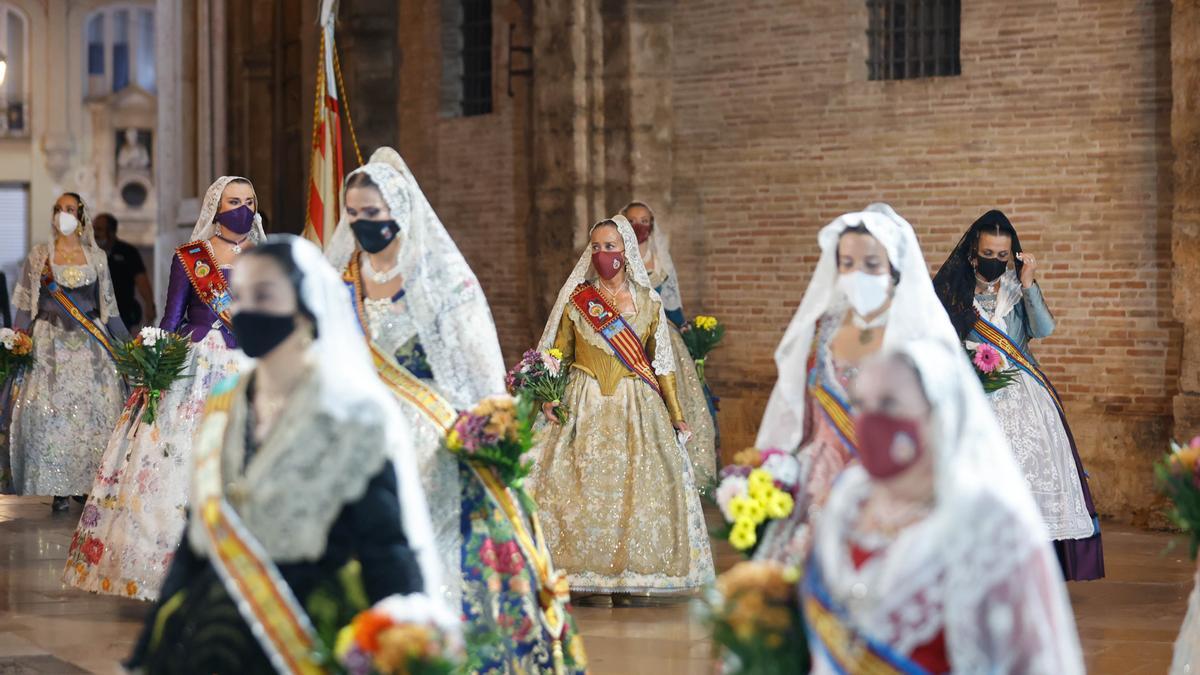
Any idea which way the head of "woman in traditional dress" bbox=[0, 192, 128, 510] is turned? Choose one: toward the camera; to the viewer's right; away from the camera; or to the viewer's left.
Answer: toward the camera

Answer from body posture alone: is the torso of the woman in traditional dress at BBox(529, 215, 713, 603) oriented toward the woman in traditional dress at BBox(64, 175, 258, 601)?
no

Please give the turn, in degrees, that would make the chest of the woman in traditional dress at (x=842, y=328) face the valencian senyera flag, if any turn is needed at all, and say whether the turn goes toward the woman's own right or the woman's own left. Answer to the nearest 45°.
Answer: approximately 135° to the woman's own right

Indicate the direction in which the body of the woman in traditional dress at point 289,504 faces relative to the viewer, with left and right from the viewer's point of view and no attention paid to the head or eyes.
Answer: facing the viewer and to the left of the viewer

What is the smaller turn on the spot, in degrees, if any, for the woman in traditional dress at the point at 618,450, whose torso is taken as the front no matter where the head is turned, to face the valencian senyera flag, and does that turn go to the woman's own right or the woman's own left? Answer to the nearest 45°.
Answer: approximately 135° to the woman's own right

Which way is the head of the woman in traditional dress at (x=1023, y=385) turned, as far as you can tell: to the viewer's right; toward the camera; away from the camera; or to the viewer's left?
toward the camera

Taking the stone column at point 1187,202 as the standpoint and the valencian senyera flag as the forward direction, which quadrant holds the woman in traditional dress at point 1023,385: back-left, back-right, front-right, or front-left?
front-left

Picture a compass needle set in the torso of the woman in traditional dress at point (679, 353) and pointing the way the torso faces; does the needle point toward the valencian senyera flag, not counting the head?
no

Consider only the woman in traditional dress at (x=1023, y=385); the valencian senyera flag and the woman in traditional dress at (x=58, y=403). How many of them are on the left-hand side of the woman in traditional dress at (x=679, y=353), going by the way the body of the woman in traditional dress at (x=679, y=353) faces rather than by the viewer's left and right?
1

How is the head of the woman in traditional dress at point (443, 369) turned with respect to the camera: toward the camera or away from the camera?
toward the camera

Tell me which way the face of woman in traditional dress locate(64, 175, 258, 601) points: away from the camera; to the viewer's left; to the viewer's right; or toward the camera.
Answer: toward the camera

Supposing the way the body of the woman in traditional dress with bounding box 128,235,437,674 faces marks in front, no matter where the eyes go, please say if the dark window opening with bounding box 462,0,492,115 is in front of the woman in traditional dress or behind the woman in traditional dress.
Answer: behind

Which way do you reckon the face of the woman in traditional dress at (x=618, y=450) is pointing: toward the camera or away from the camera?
toward the camera

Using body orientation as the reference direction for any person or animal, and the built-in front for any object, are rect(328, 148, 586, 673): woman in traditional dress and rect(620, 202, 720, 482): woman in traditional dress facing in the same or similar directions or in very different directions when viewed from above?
same or similar directions

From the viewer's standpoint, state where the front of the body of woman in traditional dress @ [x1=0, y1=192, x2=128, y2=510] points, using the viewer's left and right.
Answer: facing the viewer

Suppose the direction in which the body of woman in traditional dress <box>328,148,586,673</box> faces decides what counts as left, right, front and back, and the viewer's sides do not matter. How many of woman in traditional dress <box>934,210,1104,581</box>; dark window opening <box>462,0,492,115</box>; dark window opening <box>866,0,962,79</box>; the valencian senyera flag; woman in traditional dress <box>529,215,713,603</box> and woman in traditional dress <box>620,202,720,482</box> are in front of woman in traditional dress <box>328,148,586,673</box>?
0

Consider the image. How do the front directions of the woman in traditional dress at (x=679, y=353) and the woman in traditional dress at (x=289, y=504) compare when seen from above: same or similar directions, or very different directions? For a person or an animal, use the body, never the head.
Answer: same or similar directions

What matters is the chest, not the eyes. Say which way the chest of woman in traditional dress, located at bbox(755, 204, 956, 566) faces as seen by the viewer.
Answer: toward the camera

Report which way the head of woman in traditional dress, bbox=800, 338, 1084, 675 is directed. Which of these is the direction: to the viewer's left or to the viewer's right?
to the viewer's left
